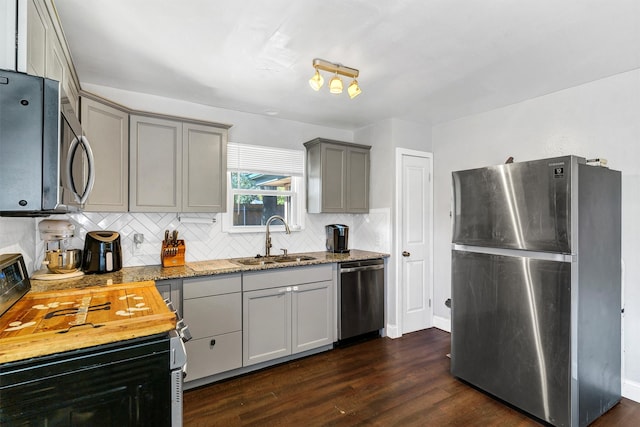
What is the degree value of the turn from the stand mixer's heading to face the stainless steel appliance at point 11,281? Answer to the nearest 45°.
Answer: approximately 45° to its right

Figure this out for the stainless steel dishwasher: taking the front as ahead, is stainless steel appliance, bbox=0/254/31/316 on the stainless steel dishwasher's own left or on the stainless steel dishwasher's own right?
on the stainless steel dishwasher's own right

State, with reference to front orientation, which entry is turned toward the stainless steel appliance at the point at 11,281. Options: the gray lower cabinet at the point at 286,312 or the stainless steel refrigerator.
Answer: the stainless steel refrigerator

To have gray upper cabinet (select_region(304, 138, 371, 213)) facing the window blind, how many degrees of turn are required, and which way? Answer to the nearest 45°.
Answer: approximately 135° to its right

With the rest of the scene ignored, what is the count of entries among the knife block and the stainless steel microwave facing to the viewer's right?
1

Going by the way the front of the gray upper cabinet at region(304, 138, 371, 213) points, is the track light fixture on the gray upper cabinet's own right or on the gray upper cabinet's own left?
on the gray upper cabinet's own right

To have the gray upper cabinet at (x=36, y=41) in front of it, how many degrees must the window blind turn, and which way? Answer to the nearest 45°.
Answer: approximately 90° to its right

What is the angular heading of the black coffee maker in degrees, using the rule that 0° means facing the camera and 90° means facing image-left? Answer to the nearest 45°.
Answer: approximately 315°

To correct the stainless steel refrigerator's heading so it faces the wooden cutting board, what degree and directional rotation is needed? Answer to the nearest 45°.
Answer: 0° — it already faces it

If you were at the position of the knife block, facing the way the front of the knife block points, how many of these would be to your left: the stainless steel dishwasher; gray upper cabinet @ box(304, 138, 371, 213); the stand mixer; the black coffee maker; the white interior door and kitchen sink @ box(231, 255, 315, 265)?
5
